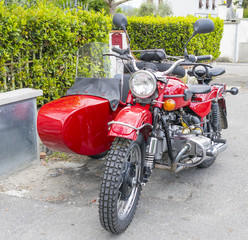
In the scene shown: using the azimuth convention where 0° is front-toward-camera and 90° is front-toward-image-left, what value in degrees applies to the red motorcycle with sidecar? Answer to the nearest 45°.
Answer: approximately 45°

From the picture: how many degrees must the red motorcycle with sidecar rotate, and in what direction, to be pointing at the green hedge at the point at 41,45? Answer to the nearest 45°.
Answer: approximately 90° to its right

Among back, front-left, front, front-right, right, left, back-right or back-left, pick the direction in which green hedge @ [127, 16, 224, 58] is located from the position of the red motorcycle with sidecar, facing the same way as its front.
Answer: back-right

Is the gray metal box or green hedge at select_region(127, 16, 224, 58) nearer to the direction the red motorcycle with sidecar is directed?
the gray metal box

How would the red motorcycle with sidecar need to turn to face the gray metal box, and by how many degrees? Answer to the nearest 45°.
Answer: approximately 90° to its right

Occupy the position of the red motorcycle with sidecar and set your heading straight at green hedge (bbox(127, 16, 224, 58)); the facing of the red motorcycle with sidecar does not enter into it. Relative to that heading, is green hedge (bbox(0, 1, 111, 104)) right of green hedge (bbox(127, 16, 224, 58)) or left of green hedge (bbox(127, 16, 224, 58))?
left

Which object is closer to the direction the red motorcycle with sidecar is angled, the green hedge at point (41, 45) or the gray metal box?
the gray metal box
